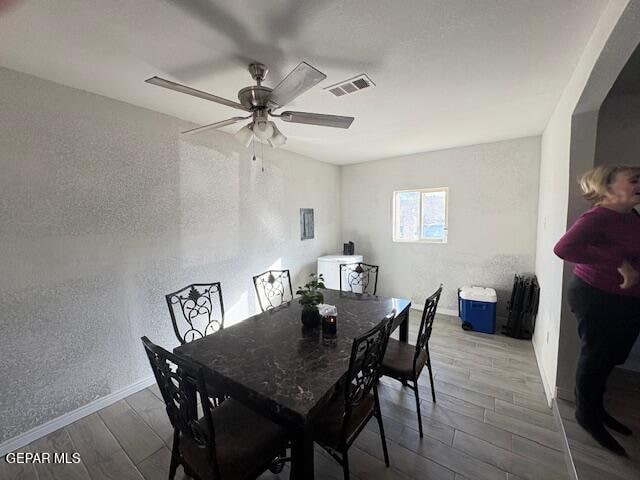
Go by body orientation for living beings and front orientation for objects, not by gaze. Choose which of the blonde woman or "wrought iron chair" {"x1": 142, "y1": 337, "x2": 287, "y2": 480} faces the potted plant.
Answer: the wrought iron chair

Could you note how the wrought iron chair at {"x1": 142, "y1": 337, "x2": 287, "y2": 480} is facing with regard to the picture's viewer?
facing away from the viewer and to the right of the viewer

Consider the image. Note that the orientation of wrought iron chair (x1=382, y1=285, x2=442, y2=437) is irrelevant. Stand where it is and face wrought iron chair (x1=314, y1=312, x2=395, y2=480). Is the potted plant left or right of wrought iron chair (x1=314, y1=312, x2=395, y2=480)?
right

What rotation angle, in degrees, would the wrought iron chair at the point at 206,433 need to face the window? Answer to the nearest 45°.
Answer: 0° — it already faces it

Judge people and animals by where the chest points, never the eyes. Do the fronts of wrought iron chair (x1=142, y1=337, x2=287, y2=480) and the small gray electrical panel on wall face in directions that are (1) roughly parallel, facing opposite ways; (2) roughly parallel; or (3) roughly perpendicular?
roughly perpendicular

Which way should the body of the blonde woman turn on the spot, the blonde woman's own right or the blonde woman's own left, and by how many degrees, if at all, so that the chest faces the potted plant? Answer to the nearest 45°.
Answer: approximately 135° to the blonde woman's own right

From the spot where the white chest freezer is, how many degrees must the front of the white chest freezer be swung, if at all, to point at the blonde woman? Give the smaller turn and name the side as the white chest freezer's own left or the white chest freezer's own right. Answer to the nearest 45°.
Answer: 0° — it already faces them
